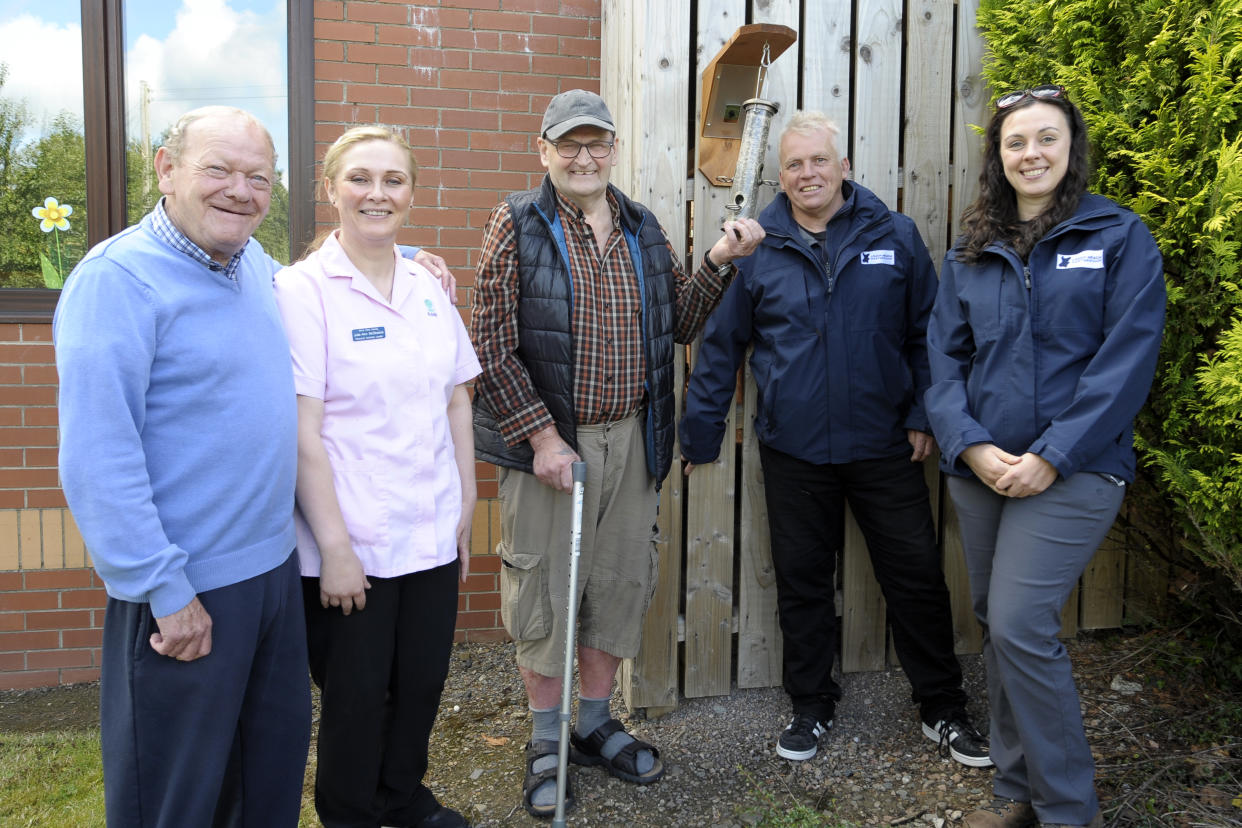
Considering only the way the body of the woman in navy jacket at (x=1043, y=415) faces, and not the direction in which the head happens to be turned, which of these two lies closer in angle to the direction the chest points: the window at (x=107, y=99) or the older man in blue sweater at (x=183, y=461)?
the older man in blue sweater

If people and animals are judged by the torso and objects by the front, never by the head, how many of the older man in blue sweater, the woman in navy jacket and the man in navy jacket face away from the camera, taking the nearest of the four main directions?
0

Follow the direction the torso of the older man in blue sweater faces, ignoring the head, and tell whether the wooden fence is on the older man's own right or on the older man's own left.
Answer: on the older man's own left

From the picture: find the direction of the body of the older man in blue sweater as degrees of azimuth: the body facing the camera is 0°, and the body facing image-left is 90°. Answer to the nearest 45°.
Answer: approximately 315°

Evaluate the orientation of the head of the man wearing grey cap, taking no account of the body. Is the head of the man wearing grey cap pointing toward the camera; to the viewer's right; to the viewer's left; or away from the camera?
toward the camera

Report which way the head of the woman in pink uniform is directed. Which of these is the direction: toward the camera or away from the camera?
toward the camera

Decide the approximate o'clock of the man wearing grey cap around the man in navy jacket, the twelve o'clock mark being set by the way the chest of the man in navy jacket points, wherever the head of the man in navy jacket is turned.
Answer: The man wearing grey cap is roughly at 2 o'clock from the man in navy jacket.

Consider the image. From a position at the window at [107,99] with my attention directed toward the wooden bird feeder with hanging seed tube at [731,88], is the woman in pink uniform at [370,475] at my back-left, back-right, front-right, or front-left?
front-right

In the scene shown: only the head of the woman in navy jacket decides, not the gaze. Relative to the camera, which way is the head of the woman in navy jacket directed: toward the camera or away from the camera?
toward the camera

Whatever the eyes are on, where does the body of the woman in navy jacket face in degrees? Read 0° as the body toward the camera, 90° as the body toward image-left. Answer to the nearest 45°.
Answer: approximately 45°

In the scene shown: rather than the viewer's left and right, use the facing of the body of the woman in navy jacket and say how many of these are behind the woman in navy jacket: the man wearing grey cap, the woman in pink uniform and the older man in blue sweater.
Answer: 0

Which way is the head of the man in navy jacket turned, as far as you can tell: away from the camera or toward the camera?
toward the camera

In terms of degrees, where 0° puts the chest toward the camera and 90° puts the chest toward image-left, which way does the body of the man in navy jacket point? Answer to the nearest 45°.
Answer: approximately 0°

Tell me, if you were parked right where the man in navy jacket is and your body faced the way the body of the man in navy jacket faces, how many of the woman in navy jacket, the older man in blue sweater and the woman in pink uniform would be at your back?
0

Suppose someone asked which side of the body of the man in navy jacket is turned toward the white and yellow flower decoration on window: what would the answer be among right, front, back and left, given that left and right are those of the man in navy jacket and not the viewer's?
right
